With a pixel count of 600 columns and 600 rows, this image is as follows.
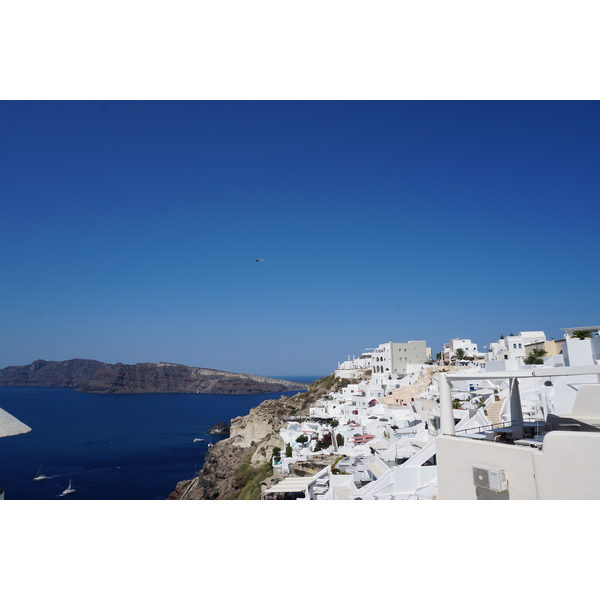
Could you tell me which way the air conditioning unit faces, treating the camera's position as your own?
facing the viewer and to the left of the viewer

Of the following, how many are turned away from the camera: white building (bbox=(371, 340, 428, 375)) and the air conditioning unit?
0

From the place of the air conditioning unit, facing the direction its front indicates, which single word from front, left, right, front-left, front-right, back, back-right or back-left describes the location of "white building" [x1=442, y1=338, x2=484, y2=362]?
back-right

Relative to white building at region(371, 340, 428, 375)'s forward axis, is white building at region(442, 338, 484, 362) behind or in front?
behind

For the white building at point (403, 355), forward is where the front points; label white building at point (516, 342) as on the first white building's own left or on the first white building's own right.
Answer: on the first white building's own left

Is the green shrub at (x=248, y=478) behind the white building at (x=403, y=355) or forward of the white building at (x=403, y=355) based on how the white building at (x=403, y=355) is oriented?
forward

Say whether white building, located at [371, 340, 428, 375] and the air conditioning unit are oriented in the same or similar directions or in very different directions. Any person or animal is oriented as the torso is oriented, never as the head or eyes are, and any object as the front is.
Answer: same or similar directions

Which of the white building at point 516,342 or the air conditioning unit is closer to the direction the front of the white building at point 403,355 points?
the air conditioning unit

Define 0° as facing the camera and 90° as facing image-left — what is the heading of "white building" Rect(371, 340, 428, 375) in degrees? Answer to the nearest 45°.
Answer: approximately 45°

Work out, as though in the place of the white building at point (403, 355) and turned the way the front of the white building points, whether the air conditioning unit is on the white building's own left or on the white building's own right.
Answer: on the white building's own left

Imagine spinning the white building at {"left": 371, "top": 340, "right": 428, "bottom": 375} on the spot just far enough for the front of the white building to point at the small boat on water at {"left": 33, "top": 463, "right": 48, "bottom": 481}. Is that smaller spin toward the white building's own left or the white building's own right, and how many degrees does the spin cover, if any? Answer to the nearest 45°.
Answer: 0° — it already faces it

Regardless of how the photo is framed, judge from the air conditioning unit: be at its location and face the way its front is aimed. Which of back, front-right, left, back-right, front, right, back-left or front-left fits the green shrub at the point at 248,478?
right
